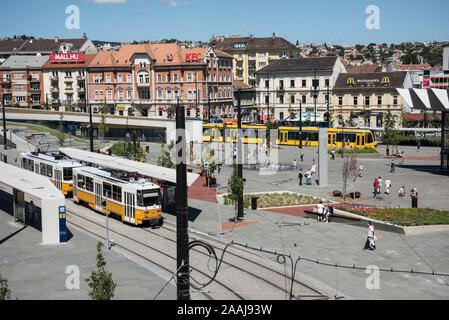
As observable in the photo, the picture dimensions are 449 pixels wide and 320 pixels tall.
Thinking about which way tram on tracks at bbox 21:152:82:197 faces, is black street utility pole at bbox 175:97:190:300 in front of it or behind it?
in front

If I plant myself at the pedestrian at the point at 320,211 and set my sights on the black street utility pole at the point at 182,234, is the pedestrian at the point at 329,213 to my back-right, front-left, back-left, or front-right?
back-left

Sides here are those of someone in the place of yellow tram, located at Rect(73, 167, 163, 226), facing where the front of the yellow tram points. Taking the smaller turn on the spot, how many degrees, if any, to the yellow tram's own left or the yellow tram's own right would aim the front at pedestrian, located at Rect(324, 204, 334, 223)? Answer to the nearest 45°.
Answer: approximately 45° to the yellow tram's own left

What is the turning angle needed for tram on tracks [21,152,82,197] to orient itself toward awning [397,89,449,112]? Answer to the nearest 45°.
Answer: approximately 45° to its left

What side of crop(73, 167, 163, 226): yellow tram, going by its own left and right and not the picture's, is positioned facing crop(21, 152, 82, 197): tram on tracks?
back

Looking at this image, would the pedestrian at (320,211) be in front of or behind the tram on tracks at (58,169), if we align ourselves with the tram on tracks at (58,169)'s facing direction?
in front

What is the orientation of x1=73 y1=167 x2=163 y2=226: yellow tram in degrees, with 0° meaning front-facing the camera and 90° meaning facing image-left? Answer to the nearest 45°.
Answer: approximately 315°

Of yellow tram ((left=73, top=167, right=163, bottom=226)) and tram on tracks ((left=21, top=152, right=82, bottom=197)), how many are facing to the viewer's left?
0

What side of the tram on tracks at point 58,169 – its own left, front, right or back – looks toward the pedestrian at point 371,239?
front

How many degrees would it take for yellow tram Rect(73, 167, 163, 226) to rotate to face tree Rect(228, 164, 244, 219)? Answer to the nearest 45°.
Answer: approximately 45° to its left

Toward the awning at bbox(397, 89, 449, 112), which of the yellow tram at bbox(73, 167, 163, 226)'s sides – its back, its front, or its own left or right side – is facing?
left

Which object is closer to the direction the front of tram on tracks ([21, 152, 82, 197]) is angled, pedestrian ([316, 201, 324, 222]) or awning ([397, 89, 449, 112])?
the pedestrian

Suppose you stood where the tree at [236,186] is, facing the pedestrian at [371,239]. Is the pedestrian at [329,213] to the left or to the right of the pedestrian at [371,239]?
left

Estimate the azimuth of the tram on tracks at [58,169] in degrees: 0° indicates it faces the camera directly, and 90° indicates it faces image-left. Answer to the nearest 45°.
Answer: approximately 315°
